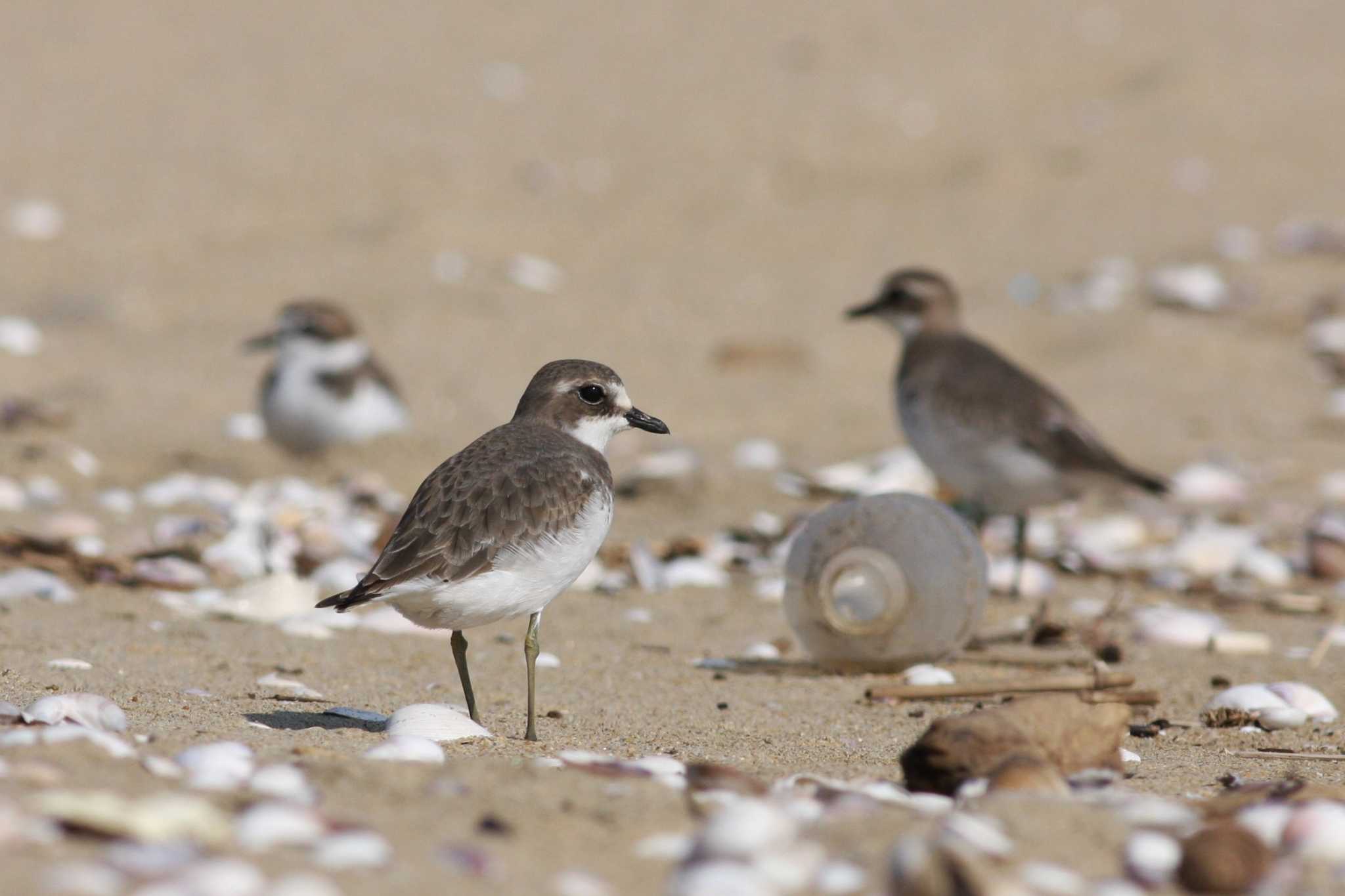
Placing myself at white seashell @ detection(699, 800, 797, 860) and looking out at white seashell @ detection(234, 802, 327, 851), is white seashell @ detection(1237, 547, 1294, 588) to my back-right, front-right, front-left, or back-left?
back-right

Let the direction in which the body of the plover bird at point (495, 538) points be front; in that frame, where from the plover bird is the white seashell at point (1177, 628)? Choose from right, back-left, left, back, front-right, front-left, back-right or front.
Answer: front-left

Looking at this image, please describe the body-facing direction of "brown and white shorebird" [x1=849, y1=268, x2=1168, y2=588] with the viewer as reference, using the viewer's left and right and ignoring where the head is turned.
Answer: facing to the left of the viewer

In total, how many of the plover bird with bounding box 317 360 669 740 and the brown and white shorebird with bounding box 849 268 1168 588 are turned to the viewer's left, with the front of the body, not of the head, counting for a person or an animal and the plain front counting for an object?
1

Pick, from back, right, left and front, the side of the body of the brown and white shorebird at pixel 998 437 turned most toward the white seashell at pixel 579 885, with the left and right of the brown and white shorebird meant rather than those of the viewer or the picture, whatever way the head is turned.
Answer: left

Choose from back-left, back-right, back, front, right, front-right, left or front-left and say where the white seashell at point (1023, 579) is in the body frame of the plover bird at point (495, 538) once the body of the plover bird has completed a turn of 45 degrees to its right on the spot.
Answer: left

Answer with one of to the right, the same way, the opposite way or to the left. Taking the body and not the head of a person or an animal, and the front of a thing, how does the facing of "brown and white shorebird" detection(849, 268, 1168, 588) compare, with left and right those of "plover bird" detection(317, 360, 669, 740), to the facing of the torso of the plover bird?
the opposite way

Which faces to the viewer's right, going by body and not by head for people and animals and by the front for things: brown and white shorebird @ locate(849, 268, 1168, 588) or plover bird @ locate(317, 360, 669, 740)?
the plover bird

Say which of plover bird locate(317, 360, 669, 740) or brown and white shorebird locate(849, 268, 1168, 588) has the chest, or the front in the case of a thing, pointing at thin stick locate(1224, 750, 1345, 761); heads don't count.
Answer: the plover bird

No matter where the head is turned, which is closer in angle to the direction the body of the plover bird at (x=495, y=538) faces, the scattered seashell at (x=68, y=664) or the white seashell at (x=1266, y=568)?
the white seashell

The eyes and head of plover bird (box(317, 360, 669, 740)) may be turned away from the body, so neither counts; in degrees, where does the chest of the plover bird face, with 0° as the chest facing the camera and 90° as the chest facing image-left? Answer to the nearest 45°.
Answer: approximately 270°

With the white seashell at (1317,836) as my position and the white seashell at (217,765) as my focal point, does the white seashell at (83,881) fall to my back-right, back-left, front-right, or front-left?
front-left

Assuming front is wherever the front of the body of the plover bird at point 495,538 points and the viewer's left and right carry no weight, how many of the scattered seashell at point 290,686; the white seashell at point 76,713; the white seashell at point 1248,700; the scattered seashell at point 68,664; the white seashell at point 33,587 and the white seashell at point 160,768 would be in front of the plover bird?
1

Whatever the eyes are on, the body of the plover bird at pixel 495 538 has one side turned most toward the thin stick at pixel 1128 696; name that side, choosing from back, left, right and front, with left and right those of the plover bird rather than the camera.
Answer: front

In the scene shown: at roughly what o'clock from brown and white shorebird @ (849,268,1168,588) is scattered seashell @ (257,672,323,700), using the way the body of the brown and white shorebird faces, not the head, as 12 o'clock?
The scattered seashell is roughly at 10 o'clock from the brown and white shorebird.

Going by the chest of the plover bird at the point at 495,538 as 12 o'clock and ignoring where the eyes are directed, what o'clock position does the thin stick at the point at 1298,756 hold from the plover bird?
The thin stick is roughly at 12 o'clock from the plover bird.

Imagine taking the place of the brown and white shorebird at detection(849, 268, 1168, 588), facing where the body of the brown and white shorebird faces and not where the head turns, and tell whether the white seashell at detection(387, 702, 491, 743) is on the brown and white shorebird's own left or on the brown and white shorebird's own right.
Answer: on the brown and white shorebird's own left

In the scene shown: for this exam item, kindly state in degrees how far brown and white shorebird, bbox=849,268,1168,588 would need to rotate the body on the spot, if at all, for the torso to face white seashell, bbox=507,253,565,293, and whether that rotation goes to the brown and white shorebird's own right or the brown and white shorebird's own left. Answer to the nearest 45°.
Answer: approximately 45° to the brown and white shorebird's own right

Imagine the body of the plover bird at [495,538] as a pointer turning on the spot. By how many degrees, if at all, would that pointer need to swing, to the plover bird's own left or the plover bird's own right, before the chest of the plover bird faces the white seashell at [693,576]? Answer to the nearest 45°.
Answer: approximately 90° to the plover bird's own left
